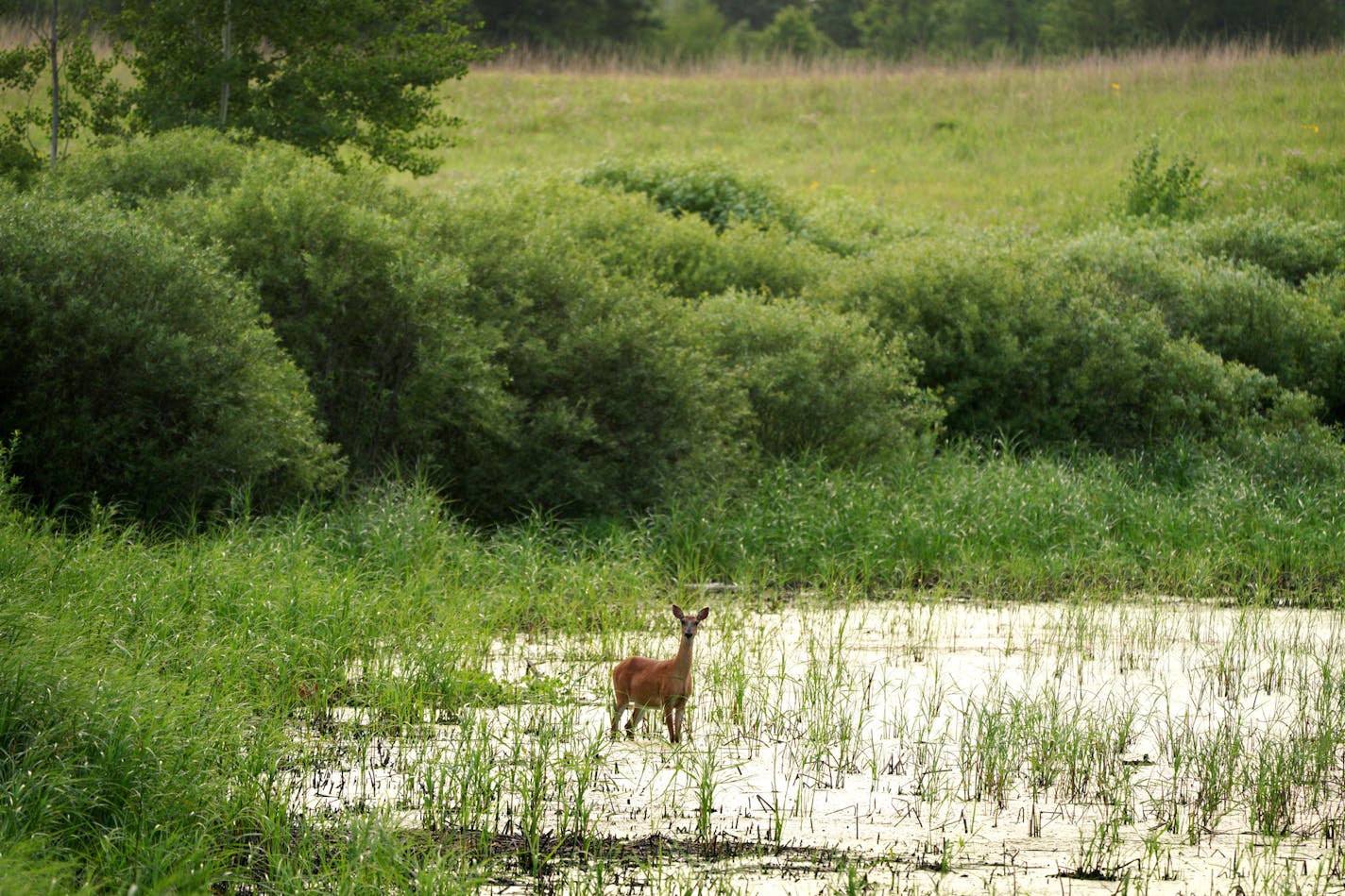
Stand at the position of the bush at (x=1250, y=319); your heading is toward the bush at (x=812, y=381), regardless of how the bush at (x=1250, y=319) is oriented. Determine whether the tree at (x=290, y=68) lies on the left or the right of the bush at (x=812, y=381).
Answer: right

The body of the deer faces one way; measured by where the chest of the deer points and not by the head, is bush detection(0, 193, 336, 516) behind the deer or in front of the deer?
behind

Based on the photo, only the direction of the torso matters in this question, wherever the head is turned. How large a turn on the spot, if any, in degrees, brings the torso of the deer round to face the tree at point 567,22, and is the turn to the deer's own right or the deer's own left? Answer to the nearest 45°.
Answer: approximately 135° to the deer's own left

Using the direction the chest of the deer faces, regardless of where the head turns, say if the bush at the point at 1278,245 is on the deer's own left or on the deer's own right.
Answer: on the deer's own left

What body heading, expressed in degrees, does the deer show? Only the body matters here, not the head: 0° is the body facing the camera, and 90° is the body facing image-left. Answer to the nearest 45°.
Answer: approximately 315°

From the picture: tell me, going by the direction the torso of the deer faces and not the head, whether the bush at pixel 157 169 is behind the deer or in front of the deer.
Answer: behind

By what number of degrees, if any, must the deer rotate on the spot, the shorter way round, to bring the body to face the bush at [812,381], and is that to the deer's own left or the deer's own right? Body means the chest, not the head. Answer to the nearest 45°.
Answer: approximately 135° to the deer's own left

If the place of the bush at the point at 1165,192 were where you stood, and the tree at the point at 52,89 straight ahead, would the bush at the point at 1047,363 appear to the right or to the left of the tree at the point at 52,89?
left
